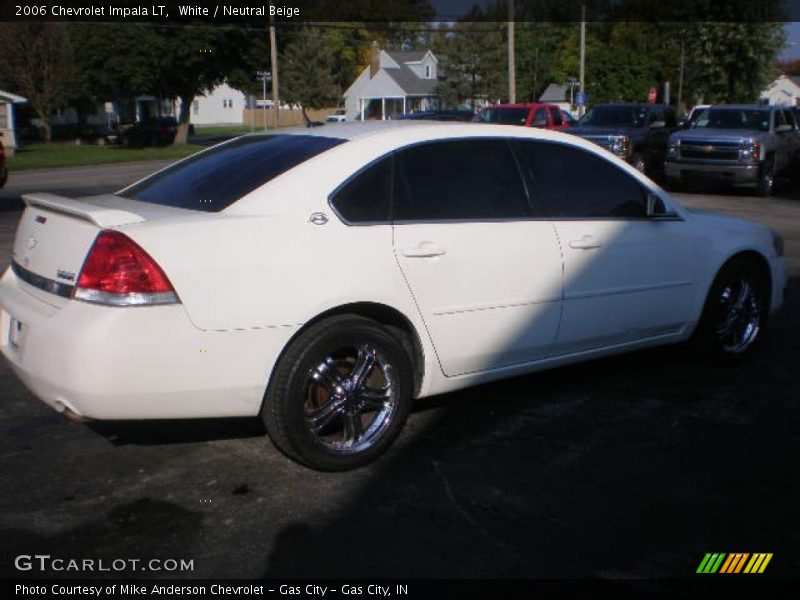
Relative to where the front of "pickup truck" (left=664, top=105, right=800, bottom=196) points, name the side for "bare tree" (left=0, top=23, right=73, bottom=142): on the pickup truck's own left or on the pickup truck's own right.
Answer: on the pickup truck's own right

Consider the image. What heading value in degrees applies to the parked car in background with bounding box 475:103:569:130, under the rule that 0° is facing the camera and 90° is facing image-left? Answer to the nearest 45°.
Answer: approximately 45°

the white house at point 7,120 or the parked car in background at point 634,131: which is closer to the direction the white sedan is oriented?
the parked car in background

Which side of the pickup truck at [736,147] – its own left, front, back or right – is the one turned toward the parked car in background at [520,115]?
right

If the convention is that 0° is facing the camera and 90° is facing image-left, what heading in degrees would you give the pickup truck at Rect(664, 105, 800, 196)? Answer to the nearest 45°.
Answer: approximately 45°

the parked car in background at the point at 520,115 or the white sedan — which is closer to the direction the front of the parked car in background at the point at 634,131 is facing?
the white sedan

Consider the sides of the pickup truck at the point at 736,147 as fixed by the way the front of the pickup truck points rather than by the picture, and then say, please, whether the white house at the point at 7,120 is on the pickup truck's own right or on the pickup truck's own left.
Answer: on the pickup truck's own right
